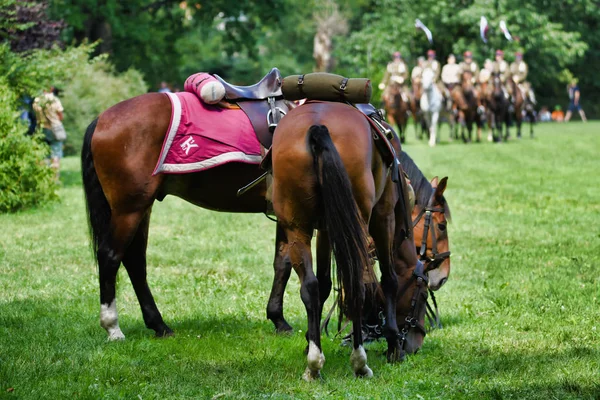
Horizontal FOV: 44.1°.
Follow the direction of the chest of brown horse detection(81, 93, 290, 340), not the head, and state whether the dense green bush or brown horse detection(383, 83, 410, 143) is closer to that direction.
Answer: the brown horse

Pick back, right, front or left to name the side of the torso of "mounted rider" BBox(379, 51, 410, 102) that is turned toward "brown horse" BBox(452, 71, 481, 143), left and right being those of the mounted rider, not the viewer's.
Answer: left

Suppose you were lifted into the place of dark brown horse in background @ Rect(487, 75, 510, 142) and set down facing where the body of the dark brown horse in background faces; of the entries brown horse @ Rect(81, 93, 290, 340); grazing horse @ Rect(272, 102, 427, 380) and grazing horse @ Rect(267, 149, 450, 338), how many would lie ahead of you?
3

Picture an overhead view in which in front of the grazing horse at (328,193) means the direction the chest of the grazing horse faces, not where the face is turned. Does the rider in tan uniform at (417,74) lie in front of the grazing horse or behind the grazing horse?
in front

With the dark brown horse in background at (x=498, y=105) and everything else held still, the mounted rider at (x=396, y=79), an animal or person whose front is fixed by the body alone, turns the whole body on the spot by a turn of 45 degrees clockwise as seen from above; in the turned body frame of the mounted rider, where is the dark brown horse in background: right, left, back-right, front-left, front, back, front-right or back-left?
back-left

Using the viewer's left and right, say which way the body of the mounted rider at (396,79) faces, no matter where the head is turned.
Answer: facing the viewer

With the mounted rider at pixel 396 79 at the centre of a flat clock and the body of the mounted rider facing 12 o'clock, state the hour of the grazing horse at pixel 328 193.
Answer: The grazing horse is roughly at 12 o'clock from the mounted rider.

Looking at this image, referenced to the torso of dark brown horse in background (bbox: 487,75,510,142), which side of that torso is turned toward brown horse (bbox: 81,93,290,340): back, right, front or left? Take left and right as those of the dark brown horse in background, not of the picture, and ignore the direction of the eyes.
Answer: front

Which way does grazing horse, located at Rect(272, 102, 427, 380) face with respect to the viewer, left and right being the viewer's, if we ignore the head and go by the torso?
facing away from the viewer

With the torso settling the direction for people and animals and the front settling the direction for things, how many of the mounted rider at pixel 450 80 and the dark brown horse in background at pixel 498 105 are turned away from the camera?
0

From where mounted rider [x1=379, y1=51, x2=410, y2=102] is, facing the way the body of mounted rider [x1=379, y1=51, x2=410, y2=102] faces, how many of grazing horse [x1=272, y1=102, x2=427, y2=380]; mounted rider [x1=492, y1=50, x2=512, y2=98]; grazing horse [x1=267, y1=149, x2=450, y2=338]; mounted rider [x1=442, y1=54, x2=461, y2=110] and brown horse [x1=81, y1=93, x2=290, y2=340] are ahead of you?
3

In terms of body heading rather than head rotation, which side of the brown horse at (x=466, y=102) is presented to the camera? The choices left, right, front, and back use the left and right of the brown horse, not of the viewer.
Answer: front

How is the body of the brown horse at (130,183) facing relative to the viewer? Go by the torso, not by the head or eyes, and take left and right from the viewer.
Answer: facing to the right of the viewer

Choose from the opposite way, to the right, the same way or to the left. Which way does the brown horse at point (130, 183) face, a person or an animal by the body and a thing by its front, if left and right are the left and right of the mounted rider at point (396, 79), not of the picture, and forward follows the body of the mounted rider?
to the left

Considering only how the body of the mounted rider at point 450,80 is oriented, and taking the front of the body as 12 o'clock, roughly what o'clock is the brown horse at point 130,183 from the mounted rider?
The brown horse is roughly at 12 o'clock from the mounted rider.
